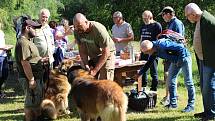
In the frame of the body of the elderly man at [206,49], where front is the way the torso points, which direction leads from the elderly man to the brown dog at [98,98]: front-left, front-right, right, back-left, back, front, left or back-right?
front-left

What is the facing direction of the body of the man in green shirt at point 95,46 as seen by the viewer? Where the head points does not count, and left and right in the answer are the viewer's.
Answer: facing the viewer and to the left of the viewer

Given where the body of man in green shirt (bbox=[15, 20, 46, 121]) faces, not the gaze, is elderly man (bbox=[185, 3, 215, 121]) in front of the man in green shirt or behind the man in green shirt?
in front

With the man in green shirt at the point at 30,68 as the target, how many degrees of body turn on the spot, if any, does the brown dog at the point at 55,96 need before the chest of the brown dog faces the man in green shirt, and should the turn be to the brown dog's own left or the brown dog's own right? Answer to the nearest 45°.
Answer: approximately 180°

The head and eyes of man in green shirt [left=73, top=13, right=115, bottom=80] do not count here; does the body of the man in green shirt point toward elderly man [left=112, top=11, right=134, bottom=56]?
no

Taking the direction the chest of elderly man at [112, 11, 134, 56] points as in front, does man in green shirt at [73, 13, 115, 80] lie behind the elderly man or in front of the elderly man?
in front

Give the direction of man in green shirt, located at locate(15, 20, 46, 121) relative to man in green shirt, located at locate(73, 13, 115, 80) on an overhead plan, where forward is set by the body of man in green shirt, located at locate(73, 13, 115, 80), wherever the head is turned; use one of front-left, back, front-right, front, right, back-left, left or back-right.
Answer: front-right

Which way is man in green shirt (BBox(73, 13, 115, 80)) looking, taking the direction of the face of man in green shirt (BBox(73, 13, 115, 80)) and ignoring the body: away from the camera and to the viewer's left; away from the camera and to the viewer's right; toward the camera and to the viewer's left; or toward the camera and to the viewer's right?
toward the camera and to the viewer's left

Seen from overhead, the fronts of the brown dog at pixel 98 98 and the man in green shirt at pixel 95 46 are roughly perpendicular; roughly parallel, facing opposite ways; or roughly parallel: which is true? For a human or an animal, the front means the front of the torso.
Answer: roughly perpendicular

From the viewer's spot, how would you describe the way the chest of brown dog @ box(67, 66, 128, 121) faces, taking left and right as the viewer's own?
facing away from the viewer and to the left of the viewer

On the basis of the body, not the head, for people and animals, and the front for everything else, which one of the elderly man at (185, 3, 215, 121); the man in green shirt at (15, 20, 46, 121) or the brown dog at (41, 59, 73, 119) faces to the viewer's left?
the elderly man

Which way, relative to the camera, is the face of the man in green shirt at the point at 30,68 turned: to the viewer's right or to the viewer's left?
to the viewer's right

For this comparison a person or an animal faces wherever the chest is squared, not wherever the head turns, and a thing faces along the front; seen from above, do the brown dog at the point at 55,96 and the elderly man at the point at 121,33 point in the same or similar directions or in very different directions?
very different directions

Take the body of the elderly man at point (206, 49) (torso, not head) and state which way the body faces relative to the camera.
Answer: to the viewer's left

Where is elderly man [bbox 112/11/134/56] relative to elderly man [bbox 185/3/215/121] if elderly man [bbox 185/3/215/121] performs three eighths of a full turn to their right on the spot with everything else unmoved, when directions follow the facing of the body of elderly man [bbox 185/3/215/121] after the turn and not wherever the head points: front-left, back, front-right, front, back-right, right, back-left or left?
left

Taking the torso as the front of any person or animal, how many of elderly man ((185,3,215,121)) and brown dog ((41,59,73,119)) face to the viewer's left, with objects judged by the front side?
1

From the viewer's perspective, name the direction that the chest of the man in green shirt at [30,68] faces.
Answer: to the viewer's right

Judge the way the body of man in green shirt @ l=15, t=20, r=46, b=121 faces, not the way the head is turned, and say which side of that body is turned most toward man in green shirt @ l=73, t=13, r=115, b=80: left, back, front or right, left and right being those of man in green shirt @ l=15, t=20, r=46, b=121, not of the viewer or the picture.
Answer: front

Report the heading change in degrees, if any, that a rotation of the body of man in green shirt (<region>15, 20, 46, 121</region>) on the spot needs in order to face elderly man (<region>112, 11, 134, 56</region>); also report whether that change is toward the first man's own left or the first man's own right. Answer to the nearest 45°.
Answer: approximately 45° to the first man's own left
